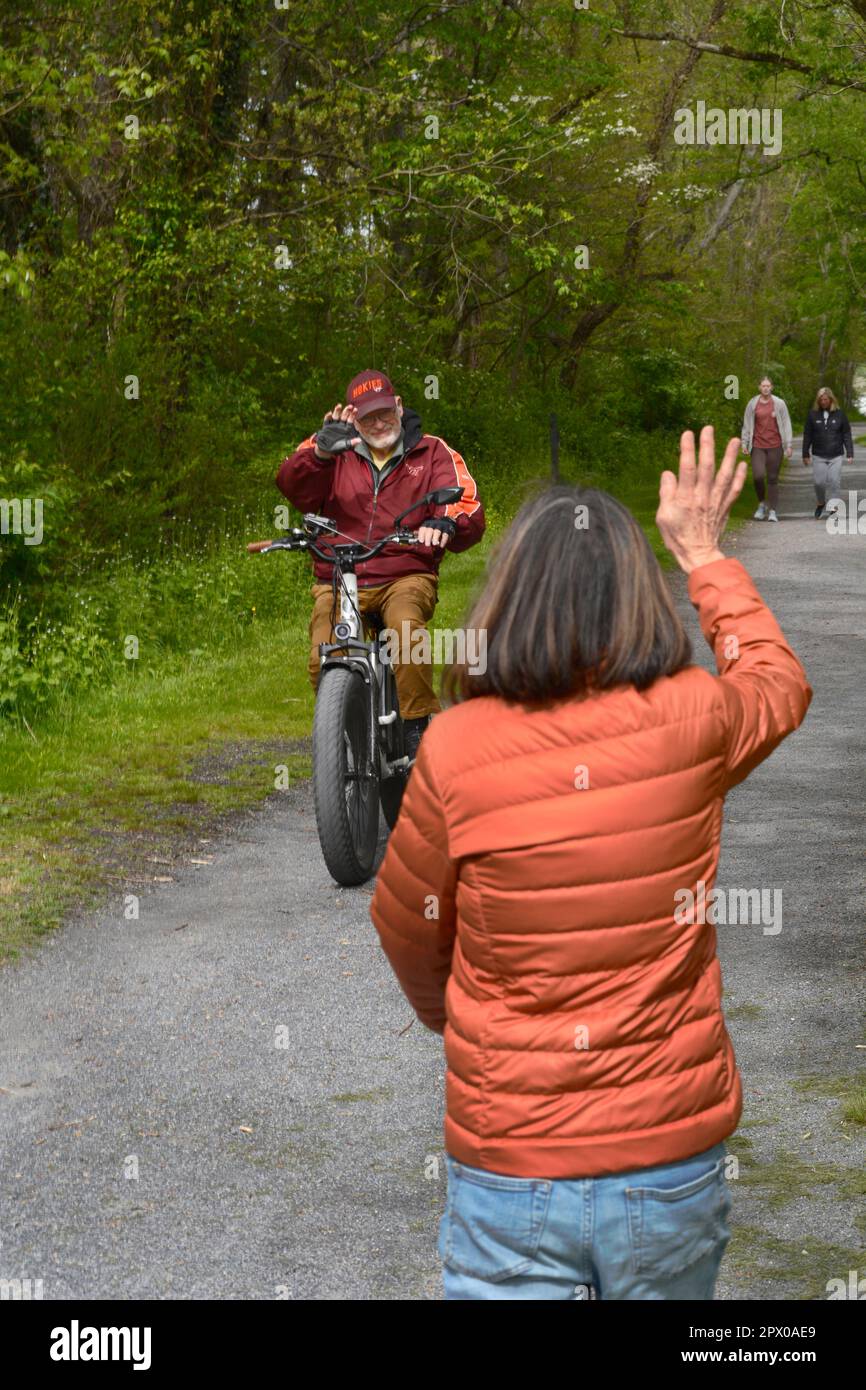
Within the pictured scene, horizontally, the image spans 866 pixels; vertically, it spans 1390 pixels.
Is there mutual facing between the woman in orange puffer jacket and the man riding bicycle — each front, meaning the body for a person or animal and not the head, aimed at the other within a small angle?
yes

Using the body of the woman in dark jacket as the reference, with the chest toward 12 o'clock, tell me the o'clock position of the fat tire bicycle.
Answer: The fat tire bicycle is roughly at 12 o'clock from the woman in dark jacket.

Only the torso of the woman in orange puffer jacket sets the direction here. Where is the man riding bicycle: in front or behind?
in front

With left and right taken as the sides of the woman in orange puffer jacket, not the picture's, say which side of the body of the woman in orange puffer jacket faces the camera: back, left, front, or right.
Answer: back

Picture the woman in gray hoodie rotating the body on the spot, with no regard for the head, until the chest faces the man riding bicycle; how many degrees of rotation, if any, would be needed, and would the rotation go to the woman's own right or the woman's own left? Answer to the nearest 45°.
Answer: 0° — they already face them

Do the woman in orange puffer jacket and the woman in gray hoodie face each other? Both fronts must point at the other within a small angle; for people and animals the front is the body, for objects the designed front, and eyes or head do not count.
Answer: yes

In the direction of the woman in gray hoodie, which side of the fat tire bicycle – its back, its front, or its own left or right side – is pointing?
back

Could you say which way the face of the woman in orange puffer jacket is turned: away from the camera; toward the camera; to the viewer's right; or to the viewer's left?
away from the camera

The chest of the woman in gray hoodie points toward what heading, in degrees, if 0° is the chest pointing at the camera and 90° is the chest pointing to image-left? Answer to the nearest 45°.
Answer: approximately 0°
